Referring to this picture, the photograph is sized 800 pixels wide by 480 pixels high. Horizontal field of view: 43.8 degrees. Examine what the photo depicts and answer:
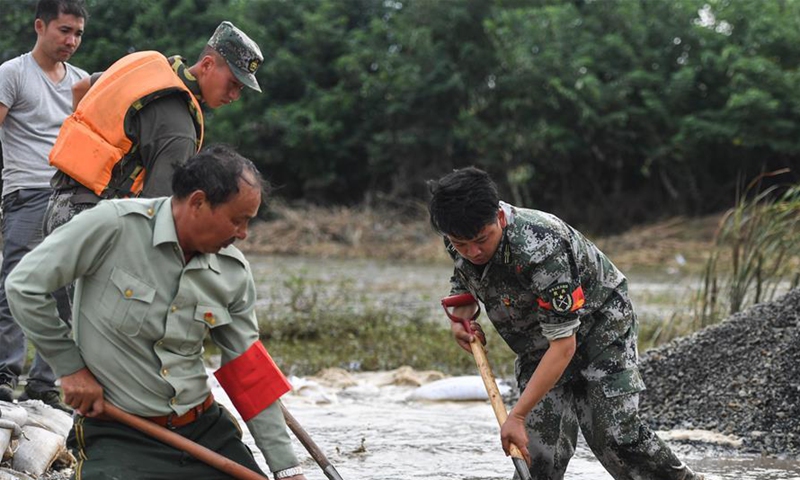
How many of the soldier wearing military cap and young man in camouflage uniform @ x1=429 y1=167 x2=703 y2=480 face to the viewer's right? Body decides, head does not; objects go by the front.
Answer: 1

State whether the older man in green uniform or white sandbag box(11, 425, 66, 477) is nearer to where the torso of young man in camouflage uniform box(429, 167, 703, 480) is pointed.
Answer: the older man in green uniform

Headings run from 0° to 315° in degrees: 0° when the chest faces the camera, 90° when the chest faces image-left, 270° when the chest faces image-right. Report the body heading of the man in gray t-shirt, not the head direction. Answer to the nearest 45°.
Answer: approximately 315°

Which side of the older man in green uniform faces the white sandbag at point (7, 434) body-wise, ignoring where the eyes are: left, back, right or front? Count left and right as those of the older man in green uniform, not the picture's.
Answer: back

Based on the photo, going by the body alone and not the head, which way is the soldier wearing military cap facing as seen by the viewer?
to the viewer's right

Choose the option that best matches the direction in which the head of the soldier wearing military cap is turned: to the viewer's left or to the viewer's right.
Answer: to the viewer's right

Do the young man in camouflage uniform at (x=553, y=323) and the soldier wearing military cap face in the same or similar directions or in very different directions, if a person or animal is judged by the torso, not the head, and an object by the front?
very different directions
